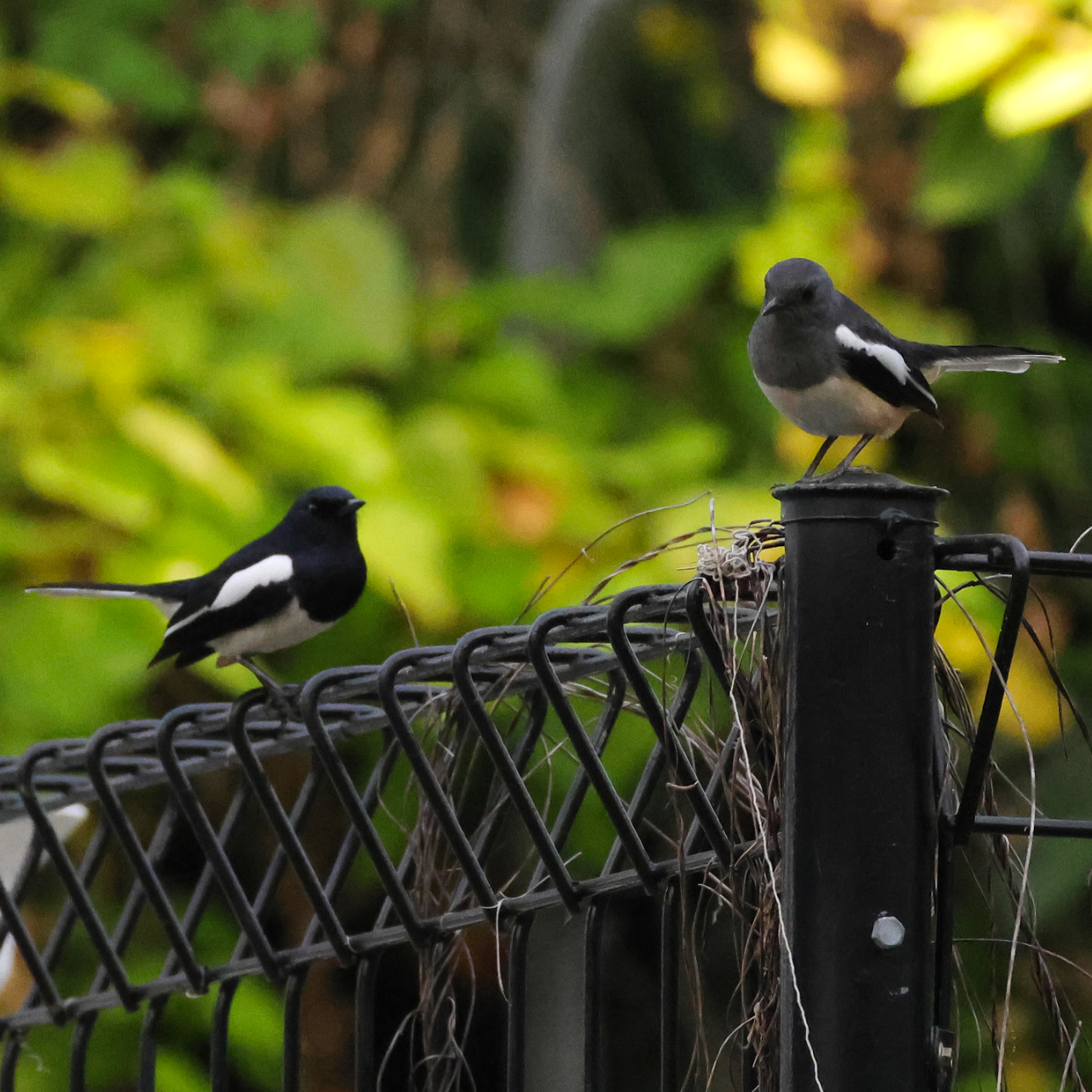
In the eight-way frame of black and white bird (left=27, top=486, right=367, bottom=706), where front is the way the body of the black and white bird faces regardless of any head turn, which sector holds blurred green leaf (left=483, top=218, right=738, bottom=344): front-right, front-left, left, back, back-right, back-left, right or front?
front-left

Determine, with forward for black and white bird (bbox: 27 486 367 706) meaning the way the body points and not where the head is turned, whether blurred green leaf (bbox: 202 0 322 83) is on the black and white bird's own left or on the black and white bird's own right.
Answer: on the black and white bird's own left

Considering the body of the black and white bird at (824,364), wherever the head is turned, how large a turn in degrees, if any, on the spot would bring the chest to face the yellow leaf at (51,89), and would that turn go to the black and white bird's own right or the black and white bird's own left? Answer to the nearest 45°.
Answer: approximately 90° to the black and white bird's own right

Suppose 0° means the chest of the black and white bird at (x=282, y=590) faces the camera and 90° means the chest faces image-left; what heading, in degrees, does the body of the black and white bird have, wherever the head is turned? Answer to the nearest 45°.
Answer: approximately 270°

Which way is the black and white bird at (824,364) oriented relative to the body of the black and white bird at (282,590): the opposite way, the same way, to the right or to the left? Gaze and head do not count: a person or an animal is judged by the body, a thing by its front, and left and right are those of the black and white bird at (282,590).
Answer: the opposite way

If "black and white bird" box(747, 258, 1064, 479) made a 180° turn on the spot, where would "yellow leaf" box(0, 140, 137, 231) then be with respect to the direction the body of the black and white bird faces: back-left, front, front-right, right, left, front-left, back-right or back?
left

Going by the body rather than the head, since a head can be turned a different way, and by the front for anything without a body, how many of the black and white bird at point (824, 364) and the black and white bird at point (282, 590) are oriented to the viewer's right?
1

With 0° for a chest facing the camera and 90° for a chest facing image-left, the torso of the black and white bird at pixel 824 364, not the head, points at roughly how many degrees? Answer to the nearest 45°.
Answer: approximately 45°

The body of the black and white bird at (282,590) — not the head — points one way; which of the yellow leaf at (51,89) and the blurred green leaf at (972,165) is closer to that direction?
the blurred green leaf
